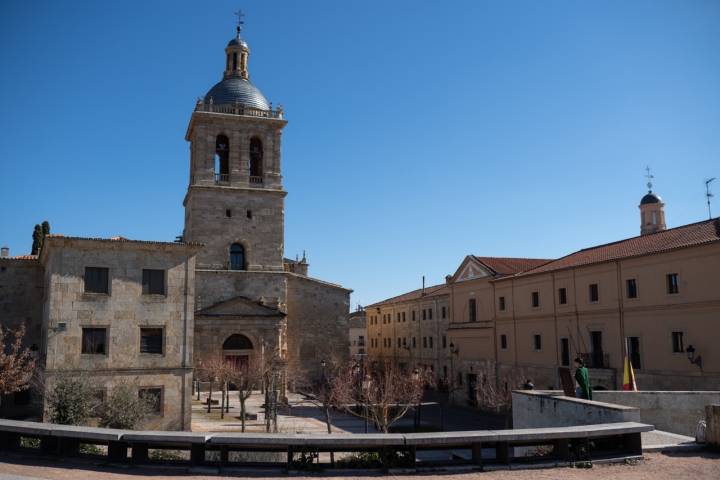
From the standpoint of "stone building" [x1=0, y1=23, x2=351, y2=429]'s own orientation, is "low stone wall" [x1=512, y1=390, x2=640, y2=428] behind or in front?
in front

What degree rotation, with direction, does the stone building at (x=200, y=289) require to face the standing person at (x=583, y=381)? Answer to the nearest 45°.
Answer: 0° — it already faces them

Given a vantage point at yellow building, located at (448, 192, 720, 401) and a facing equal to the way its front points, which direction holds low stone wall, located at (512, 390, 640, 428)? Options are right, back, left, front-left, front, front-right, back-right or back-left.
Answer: front-left

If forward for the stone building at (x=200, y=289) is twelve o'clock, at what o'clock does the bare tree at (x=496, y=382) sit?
The bare tree is roughly at 10 o'clock from the stone building.

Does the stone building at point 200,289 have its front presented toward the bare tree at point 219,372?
yes

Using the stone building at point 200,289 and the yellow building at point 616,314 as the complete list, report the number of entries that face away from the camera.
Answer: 0

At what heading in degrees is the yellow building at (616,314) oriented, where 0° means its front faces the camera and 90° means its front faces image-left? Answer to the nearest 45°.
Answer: approximately 45°

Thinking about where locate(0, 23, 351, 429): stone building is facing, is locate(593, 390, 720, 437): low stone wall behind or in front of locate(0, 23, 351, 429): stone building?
in front

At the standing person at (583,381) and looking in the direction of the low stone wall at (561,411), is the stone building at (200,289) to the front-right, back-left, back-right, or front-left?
back-right

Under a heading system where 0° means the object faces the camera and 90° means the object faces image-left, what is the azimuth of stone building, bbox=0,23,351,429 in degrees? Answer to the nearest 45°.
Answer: approximately 0°

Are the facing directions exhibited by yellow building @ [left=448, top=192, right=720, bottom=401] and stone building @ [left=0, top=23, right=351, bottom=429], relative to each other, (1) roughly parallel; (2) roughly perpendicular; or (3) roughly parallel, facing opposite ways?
roughly perpendicular

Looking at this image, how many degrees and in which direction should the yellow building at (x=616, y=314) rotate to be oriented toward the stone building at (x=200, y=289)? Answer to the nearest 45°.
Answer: approximately 45° to its right
